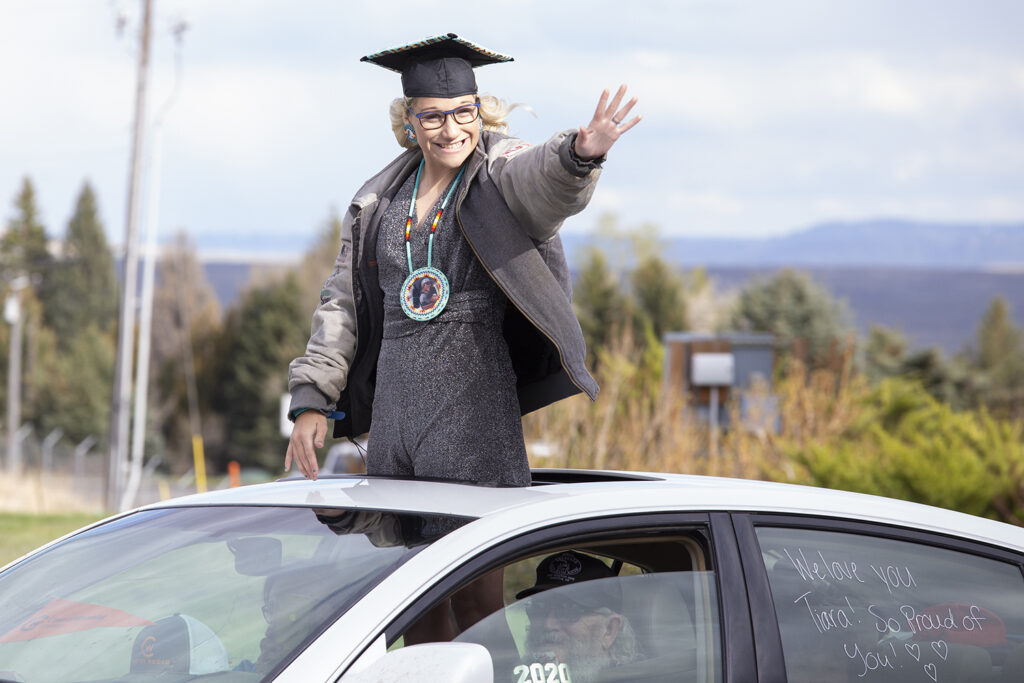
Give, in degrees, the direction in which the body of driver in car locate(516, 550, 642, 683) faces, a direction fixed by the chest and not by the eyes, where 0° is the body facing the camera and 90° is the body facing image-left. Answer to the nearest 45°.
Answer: approximately 45°

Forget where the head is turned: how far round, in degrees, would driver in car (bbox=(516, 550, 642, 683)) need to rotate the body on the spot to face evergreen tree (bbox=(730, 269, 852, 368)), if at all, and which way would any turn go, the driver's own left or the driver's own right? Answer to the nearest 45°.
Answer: approximately 135° to the driver's own right

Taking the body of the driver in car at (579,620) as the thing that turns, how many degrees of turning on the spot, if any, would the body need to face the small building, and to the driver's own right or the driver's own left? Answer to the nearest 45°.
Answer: approximately 135° to the driver's own right

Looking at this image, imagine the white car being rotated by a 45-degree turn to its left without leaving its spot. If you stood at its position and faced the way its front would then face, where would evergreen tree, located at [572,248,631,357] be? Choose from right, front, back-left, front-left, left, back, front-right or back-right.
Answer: back

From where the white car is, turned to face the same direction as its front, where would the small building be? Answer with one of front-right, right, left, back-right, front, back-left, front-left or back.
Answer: back-right

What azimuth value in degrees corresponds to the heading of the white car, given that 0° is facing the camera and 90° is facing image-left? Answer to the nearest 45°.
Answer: approximately 45°
